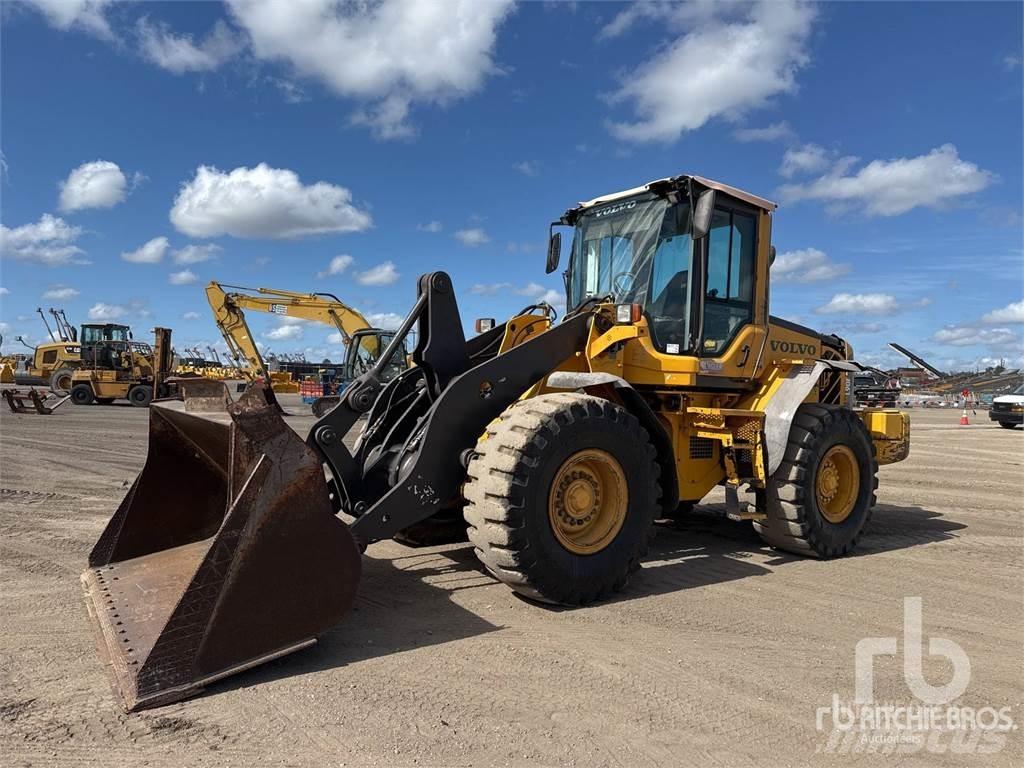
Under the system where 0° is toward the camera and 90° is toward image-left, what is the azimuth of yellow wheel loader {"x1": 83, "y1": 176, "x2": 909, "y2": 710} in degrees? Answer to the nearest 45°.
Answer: approximately 45°

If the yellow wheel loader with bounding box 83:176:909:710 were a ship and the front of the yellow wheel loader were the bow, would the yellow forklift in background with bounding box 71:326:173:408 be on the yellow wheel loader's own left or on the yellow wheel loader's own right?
on the yellow wheel loader's own right

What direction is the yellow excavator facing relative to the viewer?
to the viewer's left

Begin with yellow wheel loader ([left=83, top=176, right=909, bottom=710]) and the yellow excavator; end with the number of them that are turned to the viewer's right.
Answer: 0

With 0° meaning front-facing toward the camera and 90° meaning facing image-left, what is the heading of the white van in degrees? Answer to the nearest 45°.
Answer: approximately 45°

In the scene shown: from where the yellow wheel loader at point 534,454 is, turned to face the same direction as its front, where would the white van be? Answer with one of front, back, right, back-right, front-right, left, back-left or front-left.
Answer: back

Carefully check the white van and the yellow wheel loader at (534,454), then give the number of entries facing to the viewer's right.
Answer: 0

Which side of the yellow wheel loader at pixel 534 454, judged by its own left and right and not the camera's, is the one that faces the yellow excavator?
right

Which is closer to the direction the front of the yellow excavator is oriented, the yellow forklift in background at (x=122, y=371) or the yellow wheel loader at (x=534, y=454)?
the yellow forklift in background

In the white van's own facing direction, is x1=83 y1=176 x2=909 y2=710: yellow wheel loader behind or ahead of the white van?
ahead

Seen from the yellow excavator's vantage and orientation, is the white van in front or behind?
behind
